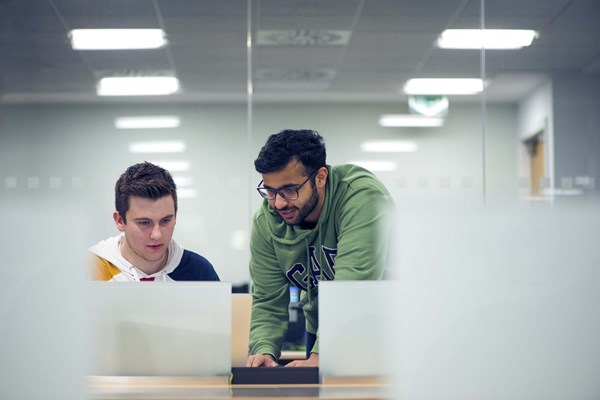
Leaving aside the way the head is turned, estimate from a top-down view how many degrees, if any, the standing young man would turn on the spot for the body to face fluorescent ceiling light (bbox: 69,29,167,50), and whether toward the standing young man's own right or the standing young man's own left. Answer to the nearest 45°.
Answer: approximately 90° to the standing young man's own right

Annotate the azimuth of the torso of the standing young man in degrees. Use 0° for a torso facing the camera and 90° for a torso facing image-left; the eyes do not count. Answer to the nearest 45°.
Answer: approximately 45°

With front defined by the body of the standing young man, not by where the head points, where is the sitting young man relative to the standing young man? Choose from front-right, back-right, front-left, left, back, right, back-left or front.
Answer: front-right

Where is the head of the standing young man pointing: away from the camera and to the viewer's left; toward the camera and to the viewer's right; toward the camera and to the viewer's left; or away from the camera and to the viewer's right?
toward the camera and to the viewer's left

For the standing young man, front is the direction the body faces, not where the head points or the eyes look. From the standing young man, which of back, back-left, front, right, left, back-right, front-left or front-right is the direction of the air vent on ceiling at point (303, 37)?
back-right

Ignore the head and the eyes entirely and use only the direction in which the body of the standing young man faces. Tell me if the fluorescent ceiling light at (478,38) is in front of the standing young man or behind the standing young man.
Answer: behind
